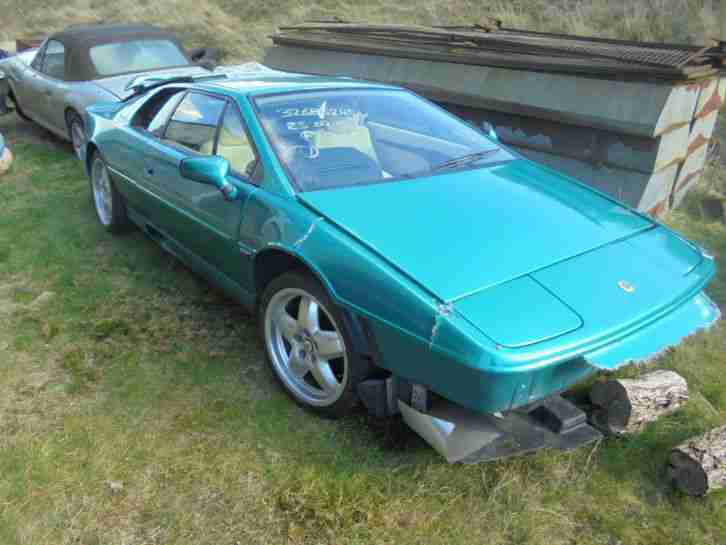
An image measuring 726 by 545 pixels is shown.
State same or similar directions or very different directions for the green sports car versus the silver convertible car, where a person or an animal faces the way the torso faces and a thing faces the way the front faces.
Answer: very different directions

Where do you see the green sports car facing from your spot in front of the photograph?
facing the viewer and to the right of the viewer

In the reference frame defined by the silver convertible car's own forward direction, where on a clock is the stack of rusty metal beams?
The stack of rusty metal beams is roughly at 6 o'clock from the silver convertible car.

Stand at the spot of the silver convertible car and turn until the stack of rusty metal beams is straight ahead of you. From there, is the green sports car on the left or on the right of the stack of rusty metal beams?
right

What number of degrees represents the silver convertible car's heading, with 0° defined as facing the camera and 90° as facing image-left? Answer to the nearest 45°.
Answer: approximately 135°

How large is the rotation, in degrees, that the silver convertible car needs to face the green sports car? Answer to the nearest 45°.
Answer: approximately 135° to its left

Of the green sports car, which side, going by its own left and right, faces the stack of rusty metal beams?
left

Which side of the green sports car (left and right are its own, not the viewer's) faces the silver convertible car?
back
